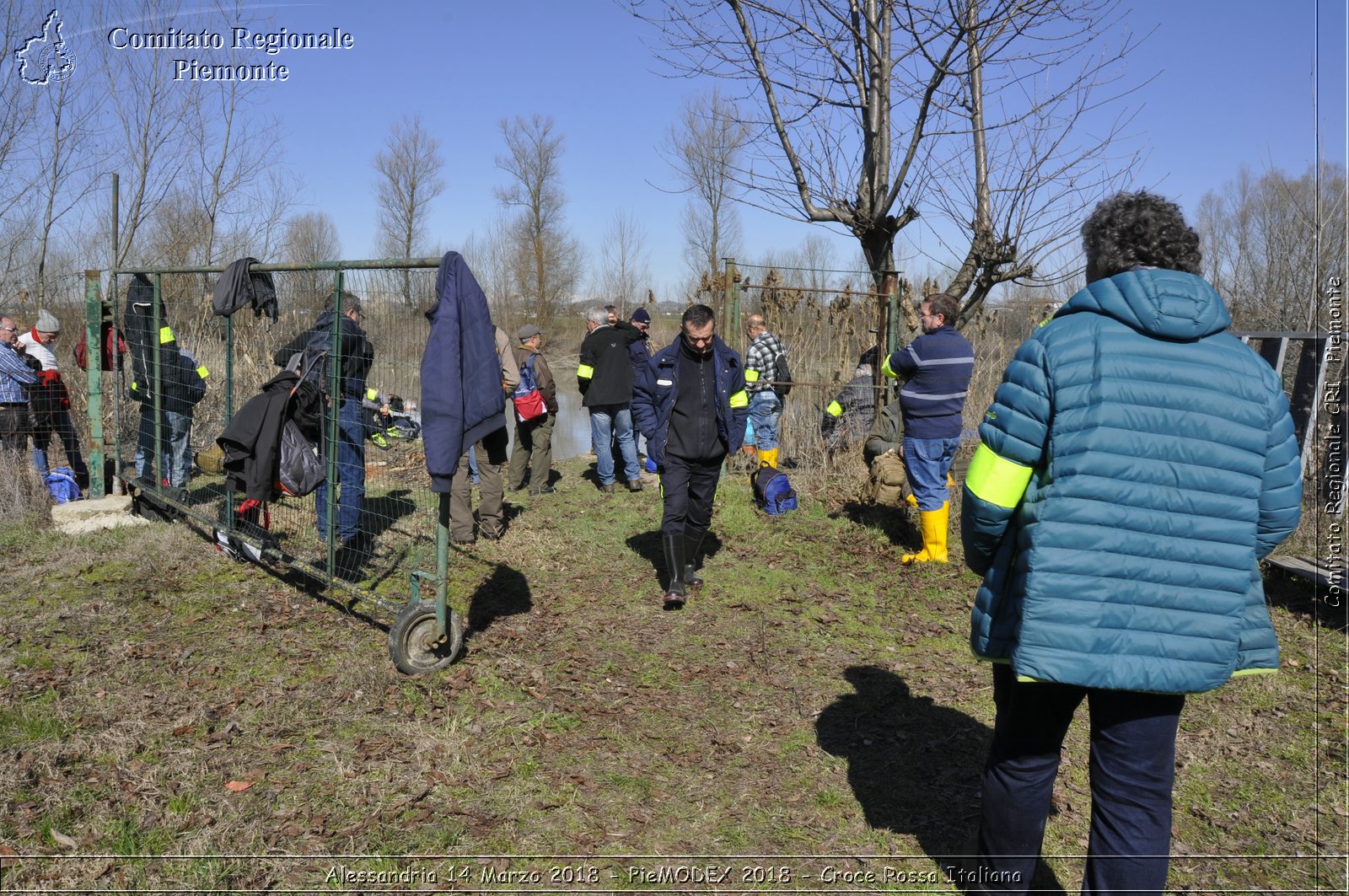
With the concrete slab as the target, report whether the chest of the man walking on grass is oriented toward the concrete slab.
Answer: no

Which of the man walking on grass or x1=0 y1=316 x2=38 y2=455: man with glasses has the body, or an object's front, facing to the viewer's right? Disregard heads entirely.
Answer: the man with glasses

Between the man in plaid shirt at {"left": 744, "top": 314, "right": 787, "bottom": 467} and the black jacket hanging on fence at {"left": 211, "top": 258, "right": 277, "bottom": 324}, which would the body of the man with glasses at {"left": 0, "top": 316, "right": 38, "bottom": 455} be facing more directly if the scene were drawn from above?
the man in plaid shirt

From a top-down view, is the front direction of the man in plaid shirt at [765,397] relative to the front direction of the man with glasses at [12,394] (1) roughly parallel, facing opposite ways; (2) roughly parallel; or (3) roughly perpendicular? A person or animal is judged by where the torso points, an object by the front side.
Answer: roughly perpendicular

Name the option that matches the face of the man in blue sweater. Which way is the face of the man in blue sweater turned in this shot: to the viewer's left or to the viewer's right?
to the viewer's left

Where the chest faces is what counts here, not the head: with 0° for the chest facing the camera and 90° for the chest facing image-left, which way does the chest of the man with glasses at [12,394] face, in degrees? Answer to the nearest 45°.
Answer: approximately 270°

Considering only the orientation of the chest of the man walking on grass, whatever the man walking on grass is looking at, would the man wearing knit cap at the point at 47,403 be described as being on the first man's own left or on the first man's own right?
on the first man's own right

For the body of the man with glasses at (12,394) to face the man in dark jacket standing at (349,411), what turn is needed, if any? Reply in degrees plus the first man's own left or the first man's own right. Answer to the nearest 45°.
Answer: approximately 45° to the first man's own right

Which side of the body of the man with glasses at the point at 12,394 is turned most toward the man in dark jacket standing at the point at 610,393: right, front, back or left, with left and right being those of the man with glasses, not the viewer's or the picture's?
front

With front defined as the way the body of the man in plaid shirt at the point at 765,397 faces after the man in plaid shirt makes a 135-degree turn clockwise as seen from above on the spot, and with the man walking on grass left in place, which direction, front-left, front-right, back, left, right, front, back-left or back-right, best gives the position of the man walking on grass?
right

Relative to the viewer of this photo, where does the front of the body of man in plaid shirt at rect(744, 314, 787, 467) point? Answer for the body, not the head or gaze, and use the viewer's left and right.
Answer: facing away from the viewer and to the left of the viewer

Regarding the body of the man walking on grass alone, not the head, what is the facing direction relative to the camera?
toward the camera
